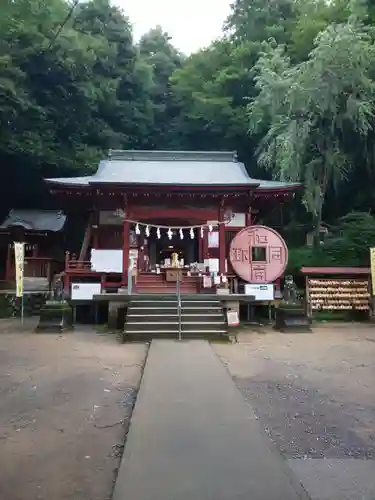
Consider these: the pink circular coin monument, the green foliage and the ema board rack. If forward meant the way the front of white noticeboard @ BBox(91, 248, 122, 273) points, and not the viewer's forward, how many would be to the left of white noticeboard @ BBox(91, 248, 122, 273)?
3

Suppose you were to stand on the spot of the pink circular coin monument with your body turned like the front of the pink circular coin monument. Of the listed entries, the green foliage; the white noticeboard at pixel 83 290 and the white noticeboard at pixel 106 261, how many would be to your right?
2

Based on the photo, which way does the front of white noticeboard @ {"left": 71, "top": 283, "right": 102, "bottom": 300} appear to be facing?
toward the camera

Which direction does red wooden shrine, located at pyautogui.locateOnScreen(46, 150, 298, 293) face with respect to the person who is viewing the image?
facing the viewer

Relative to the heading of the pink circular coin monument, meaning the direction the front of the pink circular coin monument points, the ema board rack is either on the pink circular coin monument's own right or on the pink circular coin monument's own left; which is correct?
on the pink circular coin monument's own left

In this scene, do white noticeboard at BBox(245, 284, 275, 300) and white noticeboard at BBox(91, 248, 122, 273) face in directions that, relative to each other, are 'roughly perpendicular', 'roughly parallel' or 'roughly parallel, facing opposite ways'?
roughly parallel

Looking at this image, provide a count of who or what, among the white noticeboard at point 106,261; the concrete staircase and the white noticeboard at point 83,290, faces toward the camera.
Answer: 3

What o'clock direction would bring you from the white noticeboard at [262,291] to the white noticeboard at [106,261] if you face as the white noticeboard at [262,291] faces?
the white noticeboard at [106,261] is roughly at 3 o'clock from the white noticeboard at [262,291].

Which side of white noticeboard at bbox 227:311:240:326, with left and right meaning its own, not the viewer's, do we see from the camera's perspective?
front

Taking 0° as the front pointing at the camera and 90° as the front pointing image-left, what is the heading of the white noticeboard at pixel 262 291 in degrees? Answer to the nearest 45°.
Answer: approximately 0°

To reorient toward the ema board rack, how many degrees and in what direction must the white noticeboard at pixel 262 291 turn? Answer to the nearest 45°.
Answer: approximately 135° to its left

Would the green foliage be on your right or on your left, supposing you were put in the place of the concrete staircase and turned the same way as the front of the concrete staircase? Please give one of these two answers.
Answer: on your left

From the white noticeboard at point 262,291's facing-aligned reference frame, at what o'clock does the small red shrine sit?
The small red shrine is roughly at 4 o'clock from the white noticeboard.

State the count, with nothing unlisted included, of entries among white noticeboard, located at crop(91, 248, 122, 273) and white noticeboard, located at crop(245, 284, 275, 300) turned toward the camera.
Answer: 2

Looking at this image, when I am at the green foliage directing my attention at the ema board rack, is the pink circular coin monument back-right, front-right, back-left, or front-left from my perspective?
front-right

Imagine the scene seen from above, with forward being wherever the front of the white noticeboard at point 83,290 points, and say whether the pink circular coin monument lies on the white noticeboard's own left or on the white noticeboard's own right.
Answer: on the white noticeboard's own left

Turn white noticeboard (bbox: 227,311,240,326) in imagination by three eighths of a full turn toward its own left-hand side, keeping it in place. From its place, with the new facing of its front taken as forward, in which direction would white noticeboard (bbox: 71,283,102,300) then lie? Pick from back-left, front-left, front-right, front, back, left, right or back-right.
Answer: back-left
